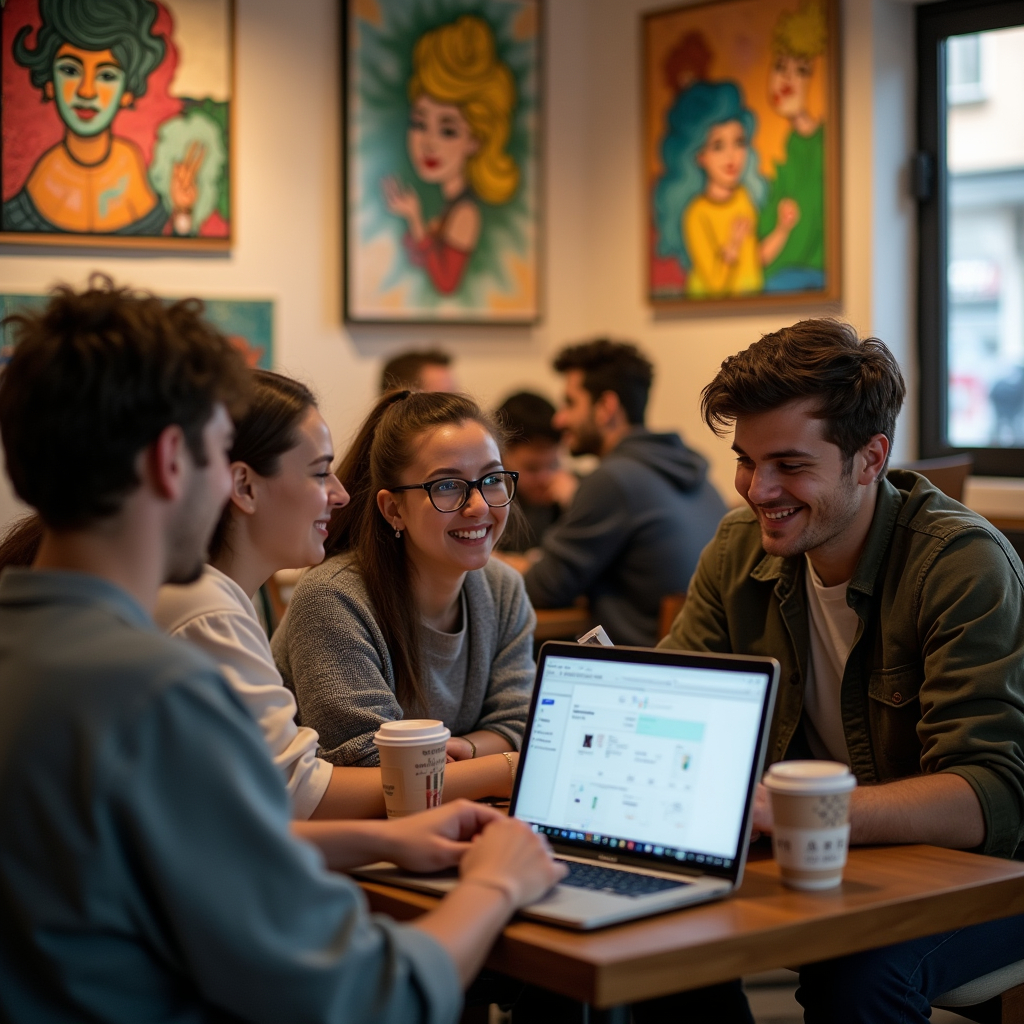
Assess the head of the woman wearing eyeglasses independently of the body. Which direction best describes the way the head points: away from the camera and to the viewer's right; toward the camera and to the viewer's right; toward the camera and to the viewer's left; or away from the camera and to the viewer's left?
toward the camera and to the viewer's right

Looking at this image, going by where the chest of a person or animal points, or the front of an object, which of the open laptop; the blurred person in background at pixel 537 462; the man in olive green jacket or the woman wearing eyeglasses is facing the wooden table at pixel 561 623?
the blurred person in background

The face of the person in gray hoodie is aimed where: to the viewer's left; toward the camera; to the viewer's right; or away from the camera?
to the viewer's left

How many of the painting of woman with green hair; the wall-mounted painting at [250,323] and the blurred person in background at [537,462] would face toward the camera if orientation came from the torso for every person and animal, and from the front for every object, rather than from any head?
3

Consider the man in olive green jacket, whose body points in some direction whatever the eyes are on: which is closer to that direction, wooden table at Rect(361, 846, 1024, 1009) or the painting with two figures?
the wooden table

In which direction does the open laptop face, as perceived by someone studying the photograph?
facing the viewer and to the left of the viewer

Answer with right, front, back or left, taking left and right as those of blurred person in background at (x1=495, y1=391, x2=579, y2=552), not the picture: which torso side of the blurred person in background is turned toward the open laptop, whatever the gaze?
front

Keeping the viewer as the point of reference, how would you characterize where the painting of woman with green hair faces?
facing the viewer

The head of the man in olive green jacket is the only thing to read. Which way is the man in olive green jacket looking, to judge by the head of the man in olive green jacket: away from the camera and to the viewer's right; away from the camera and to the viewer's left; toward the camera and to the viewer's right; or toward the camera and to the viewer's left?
toward the camera and to the viewer's left

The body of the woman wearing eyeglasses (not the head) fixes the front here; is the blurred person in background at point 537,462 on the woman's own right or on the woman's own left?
on the woman's own left

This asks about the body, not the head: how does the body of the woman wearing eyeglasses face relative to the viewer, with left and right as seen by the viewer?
facing the viewer and to the right of the viewer
